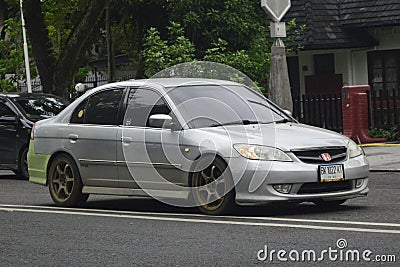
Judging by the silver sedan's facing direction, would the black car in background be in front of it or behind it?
behind

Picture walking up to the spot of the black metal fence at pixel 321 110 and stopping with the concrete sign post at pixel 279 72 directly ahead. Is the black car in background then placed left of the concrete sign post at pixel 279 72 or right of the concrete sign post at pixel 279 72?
right

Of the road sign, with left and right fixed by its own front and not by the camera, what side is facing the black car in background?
left

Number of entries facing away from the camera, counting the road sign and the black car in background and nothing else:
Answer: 1

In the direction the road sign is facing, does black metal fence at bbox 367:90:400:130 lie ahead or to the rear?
ahead

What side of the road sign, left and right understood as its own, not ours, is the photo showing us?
back

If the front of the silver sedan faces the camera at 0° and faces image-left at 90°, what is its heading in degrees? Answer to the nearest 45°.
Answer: approximately 315°

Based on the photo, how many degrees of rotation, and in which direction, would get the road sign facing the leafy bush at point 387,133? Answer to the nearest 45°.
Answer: approximately 45° to its right

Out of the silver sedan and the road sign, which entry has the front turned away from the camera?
the road sign
